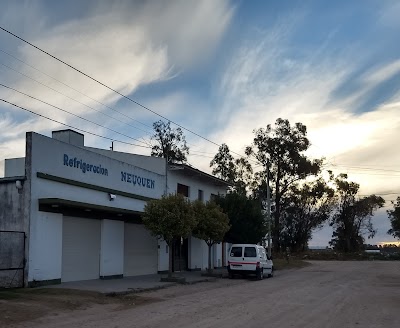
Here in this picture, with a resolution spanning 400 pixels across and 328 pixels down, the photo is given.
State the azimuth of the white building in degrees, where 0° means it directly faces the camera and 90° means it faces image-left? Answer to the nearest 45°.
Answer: approximately 315°

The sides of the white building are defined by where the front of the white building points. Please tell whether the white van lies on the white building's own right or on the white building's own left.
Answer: on the white building's own left

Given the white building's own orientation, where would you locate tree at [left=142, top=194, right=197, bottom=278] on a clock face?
The tree is roughly at 10 o'clock from the white building.

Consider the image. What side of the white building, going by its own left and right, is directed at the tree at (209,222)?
left

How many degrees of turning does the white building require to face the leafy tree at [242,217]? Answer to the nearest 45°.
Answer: approximately 90° to its left
